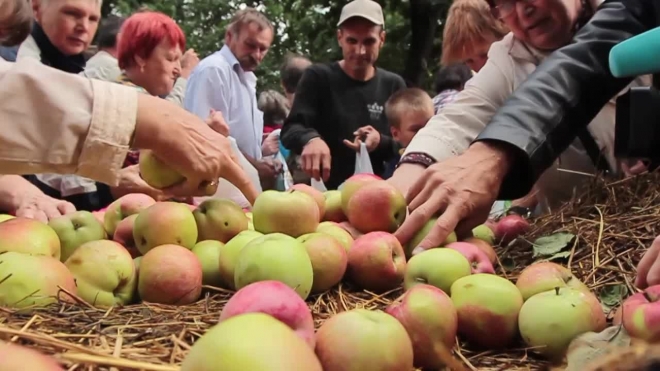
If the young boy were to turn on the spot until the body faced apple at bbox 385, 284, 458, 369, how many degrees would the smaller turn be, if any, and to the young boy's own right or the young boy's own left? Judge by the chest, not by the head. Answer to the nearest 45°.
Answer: approximately 45° to the young boy's own right

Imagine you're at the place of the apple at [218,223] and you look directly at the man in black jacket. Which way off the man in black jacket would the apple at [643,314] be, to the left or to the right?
right

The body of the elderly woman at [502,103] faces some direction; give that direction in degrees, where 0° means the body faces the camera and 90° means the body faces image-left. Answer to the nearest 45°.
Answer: approximately 45°

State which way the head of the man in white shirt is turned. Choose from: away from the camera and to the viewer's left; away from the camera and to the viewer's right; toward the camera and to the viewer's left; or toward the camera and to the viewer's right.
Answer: toward the camera and to the viewer's right

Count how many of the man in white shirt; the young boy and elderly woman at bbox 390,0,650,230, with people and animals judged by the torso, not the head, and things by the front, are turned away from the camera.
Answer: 0

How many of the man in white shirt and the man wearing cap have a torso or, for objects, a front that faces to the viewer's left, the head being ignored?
0

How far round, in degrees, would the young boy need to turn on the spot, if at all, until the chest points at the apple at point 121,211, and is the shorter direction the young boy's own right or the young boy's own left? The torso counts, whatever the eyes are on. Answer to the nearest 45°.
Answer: approximately 45° to the young boy's own right

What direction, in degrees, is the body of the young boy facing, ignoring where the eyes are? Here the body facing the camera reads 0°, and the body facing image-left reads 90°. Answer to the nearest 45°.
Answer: approximately 315°

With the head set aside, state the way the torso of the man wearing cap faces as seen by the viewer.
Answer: toward the camera

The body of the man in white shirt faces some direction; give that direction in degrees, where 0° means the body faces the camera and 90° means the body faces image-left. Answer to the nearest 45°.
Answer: approximately 315°

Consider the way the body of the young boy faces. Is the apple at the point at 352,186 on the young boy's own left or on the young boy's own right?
on the young boy's own right

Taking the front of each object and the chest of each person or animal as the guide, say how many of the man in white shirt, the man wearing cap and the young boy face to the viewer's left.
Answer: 0

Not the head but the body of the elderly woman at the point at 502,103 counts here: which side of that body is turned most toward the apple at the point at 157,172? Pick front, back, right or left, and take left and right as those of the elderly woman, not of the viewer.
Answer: front

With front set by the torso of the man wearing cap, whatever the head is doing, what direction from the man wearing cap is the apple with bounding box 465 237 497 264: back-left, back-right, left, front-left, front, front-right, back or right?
front
